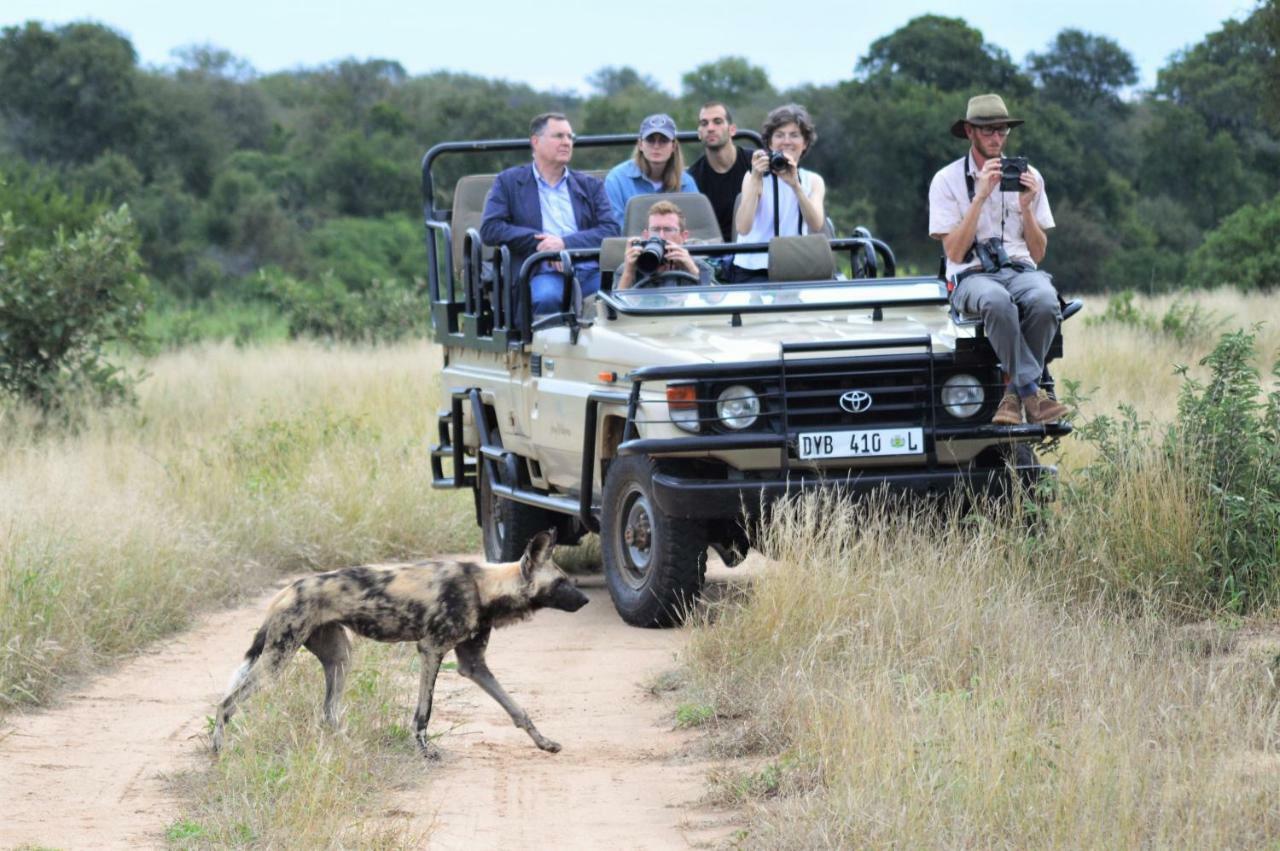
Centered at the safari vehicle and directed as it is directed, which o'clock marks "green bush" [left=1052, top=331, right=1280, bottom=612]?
The green bush is roughly at 11 o'clock from the safari vehicle.

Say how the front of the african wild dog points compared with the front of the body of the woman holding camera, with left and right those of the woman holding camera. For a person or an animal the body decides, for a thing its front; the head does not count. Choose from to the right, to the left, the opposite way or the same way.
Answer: to the left

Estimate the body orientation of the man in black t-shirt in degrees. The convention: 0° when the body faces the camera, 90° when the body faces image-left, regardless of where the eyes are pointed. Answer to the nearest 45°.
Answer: approximately 0°

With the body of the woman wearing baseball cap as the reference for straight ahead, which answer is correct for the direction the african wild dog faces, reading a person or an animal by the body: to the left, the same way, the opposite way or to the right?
to the left

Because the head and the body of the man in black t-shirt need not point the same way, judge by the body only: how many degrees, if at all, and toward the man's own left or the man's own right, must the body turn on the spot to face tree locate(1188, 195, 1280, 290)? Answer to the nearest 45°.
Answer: approximately 135° to the man's own left

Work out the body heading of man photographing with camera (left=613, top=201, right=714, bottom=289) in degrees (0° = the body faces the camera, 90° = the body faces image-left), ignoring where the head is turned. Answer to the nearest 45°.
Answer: approximately 0°

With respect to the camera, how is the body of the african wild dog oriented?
to the viewer's right

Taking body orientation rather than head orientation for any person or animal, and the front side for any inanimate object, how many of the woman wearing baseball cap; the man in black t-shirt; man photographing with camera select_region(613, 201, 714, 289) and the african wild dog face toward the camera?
3

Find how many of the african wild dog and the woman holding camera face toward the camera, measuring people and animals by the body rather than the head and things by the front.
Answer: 1

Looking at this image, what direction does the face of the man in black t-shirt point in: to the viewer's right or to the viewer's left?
to the viewer's left
